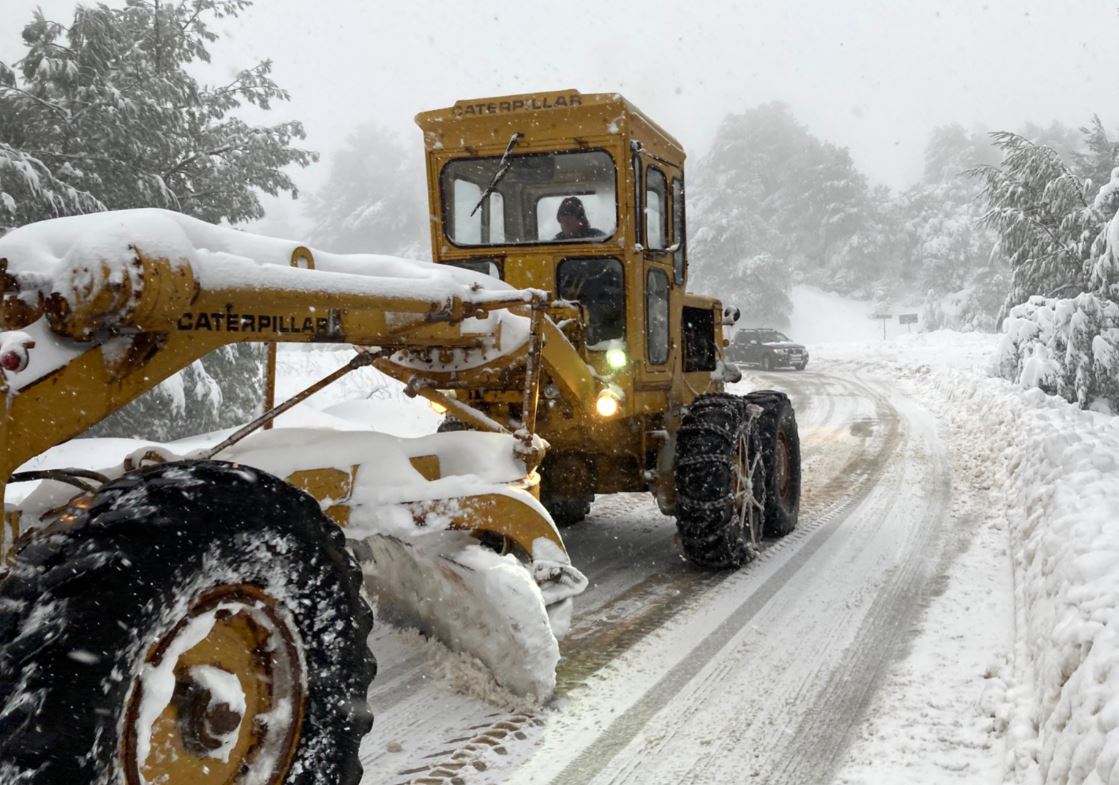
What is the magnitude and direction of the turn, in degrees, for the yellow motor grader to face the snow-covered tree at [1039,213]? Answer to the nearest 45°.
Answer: approximately 180°

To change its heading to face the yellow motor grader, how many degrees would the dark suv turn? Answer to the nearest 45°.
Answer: approximately 45° to its right

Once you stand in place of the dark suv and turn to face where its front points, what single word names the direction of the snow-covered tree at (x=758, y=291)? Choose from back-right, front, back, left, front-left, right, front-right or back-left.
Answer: back-left

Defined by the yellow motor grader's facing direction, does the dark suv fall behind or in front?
behind

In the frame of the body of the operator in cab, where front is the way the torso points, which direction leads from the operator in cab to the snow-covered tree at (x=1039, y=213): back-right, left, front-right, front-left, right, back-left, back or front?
back

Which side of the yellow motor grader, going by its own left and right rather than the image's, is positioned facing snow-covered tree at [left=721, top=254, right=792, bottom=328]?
back

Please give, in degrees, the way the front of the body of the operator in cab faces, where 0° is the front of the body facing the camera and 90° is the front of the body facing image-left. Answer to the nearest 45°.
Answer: approximately 45°

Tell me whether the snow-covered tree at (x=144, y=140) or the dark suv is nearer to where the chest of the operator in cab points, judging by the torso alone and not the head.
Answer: the snow-covered tree

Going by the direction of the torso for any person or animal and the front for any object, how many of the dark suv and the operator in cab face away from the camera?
0

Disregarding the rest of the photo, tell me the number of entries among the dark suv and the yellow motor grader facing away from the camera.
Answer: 0

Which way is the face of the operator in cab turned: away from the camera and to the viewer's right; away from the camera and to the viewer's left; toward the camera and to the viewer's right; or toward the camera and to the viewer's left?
toward the camera and to the viewer's left

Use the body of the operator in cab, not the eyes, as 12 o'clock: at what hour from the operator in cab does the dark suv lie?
The dark suv is roughly at 5 o'clock from the operator in cab.
